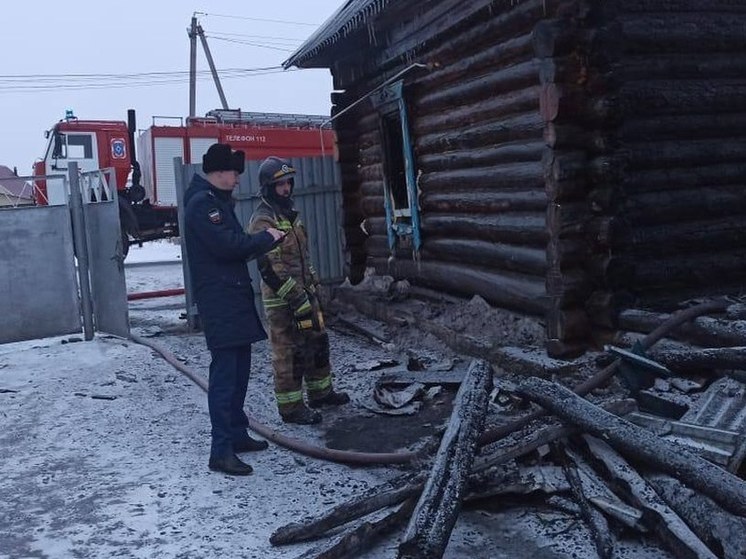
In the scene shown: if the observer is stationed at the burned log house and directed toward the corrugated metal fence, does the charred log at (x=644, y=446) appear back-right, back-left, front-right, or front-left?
back-left

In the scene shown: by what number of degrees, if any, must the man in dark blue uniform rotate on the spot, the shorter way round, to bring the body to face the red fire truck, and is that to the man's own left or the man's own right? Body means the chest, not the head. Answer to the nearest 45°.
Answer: approximately 90° to the man's own left

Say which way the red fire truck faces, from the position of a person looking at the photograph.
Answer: facing to the left of the viewer

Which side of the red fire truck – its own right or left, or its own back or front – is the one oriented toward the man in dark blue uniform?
left

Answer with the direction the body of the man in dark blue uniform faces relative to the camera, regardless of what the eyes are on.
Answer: to the viewer's right

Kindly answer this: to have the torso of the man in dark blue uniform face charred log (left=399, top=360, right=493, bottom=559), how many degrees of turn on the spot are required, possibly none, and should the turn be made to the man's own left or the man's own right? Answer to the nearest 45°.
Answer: approximately 45° to the man's own right

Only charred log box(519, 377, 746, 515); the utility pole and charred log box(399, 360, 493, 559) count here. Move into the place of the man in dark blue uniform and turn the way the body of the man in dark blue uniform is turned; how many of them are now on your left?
1

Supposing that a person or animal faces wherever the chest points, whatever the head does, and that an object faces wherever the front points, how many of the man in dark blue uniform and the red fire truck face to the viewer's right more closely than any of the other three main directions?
1

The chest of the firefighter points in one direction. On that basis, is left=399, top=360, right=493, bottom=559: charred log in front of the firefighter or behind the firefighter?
in front

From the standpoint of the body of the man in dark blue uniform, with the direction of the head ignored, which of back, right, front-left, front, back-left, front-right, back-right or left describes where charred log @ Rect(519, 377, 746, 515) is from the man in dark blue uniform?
front-right

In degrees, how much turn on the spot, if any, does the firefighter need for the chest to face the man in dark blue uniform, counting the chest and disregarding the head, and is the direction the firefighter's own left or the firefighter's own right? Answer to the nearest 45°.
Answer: approximately 90° to the firefighter's own right
